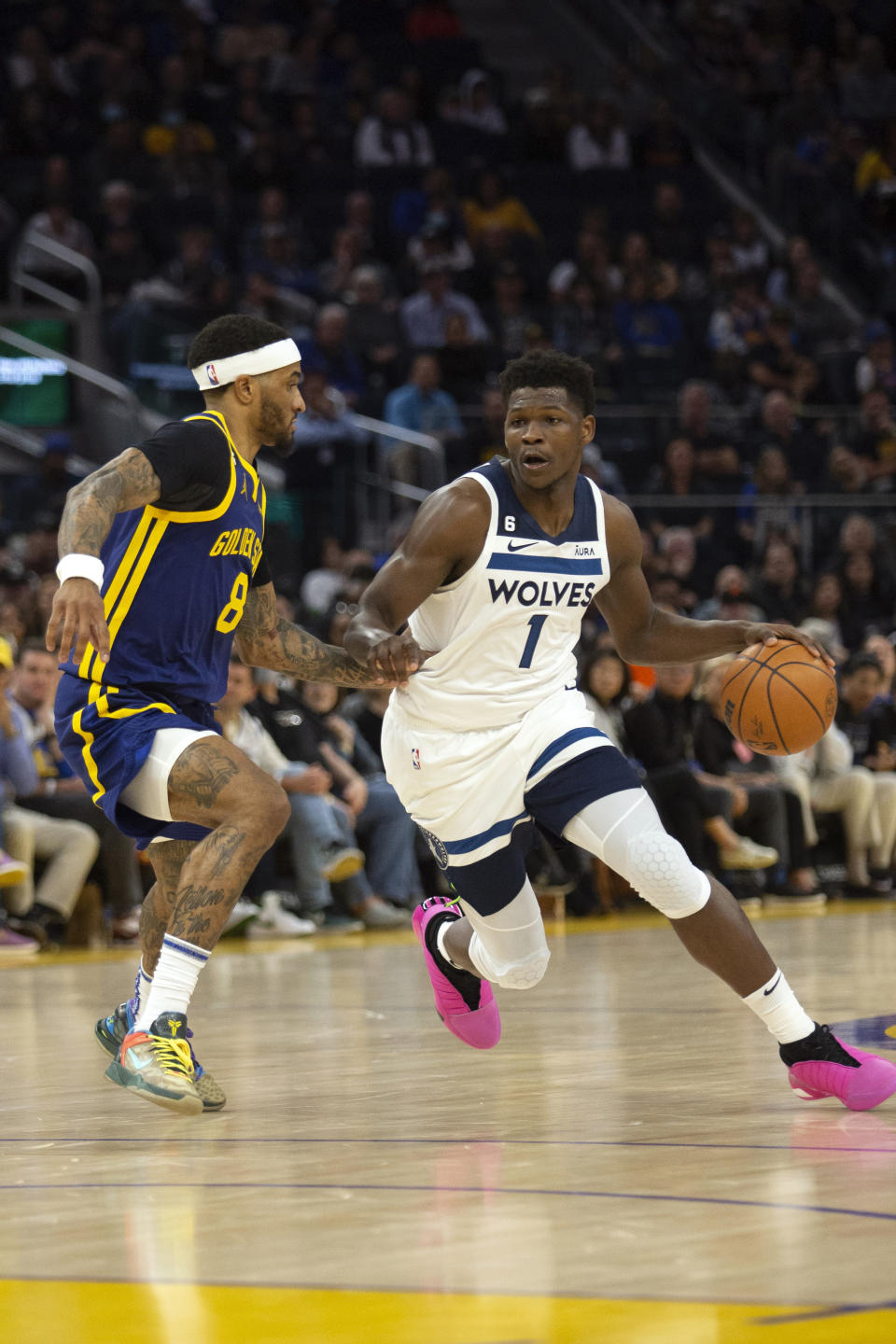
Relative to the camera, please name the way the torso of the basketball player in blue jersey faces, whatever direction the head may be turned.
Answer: to the viewer's right

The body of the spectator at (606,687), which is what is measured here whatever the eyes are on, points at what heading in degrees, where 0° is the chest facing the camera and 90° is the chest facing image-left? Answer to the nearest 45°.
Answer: approximately 0°

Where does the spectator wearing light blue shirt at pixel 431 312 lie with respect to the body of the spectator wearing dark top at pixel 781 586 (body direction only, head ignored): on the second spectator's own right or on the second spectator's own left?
on the second spectator's own right

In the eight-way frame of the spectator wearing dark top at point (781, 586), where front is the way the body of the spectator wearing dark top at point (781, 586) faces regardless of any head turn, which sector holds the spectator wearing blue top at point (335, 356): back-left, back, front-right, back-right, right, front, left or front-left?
right

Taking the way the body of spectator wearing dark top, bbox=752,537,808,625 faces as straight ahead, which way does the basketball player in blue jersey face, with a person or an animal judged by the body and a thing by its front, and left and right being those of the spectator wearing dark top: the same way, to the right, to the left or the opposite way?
to the left

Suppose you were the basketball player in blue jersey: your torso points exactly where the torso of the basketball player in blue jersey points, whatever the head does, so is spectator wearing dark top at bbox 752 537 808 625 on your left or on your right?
on your left

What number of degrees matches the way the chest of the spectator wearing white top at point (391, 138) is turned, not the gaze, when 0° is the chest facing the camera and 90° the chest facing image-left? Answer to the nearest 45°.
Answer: approximately 0°

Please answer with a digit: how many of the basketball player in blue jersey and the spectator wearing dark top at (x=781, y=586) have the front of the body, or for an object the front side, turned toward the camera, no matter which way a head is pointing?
1

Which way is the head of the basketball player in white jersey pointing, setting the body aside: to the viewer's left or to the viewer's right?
to the viewer's left

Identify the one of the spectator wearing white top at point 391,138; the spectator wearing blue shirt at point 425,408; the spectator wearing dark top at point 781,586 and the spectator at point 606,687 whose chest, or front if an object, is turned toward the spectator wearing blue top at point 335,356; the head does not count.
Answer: the spectator wearing white top at point 391,138

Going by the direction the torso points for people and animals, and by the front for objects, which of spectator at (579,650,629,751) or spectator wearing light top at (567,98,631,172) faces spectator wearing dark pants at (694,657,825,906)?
spectator wearing light top at (567,98,631,172)
